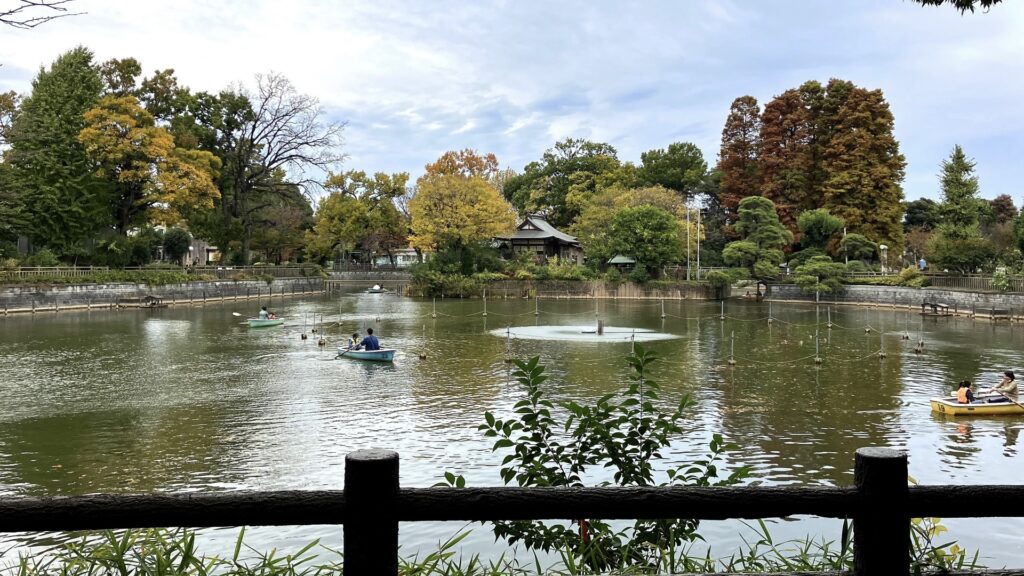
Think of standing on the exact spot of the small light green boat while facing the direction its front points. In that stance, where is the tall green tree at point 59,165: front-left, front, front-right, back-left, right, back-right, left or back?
back-left

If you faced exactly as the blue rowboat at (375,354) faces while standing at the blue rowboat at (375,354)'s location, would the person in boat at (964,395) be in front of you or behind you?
in front

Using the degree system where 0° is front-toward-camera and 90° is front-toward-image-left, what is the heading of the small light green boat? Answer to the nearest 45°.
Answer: approximately 270°

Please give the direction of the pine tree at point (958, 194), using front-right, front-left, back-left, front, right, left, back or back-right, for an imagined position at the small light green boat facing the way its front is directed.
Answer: front

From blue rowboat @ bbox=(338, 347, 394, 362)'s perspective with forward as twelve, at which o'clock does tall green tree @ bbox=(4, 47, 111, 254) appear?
The tall green tree is roughly at 8 o'clock from the blue rowboat.

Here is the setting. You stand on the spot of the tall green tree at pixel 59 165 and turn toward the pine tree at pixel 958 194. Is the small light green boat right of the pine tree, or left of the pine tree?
right

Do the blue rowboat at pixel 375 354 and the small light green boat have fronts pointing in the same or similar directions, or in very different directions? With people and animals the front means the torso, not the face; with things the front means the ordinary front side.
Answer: same or similar directions
